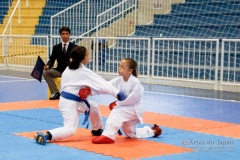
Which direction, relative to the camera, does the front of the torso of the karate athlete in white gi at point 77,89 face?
to the viewer's right

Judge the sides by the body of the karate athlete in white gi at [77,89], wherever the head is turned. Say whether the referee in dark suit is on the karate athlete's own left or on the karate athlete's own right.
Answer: on the karate athlete's own left

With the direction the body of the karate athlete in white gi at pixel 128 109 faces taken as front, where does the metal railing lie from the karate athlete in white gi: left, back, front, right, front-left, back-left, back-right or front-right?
back-right

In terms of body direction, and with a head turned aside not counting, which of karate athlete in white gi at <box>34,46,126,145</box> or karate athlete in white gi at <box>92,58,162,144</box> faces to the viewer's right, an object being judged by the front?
karate athlete in white gi at <box>34,46,126,145</box>

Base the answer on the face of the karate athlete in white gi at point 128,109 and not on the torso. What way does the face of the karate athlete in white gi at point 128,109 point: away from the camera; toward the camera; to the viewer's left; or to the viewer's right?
to the viewer's left

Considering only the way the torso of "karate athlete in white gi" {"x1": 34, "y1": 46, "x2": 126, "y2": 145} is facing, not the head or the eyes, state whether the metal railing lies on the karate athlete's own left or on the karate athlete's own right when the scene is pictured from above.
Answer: on the karate athlete's own left

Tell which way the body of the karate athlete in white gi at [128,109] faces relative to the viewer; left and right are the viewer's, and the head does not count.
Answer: facing the viewer and to the left of the viewer

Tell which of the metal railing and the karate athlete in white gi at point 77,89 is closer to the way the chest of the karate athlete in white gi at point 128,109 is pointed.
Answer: the karate athlete in white gi

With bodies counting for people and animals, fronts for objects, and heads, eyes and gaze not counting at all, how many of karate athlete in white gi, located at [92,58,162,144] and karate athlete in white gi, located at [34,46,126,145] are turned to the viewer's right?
1

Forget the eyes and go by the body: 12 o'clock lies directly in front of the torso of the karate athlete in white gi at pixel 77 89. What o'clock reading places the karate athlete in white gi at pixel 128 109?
the karate athlete in white gi at pixel 128 109 is roughly at 12 o'clock from the karate athlete in white gi at pixel 77 89.

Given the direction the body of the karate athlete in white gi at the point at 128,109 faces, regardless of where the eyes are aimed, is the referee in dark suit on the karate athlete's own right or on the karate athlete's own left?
on the karate athlete's own right

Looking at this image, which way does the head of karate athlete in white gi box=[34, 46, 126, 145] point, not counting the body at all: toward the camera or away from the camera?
away from the camera
